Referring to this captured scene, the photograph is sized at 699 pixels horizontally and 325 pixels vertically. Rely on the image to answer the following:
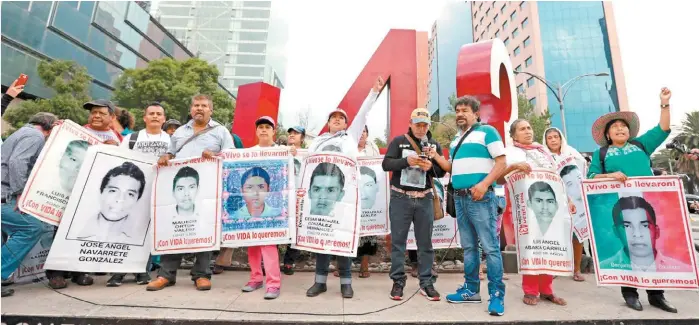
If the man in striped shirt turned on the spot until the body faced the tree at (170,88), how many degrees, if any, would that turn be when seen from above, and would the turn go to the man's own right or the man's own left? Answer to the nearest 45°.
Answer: approximately 90° to the man's own right

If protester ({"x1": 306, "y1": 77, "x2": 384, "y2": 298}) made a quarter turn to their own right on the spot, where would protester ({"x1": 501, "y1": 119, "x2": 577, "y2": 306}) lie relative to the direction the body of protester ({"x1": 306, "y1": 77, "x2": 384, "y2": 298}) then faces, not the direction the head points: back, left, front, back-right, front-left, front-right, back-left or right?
back

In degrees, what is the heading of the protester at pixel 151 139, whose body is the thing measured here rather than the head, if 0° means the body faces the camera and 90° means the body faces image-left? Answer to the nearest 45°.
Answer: approximately 0°

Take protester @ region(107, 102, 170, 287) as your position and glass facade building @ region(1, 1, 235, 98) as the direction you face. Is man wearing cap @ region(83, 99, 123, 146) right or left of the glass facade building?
left

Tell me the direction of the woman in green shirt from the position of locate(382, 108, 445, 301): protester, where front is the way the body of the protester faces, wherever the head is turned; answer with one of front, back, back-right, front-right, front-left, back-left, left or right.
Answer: left
